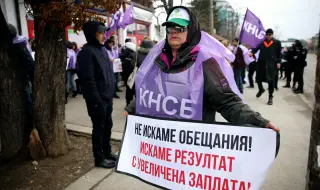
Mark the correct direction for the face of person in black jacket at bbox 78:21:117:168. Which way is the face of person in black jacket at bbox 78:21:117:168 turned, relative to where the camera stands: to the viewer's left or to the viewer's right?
to the viewer's right

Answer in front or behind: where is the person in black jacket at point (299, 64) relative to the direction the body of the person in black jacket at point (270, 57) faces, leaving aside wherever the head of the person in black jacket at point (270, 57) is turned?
behind

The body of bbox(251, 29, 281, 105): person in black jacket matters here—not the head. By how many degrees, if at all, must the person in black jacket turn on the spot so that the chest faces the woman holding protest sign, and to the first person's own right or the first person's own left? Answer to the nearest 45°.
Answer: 0° — they already face them

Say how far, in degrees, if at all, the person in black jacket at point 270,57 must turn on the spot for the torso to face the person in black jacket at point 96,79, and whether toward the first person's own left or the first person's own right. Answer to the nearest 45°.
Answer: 0° — they already face them
